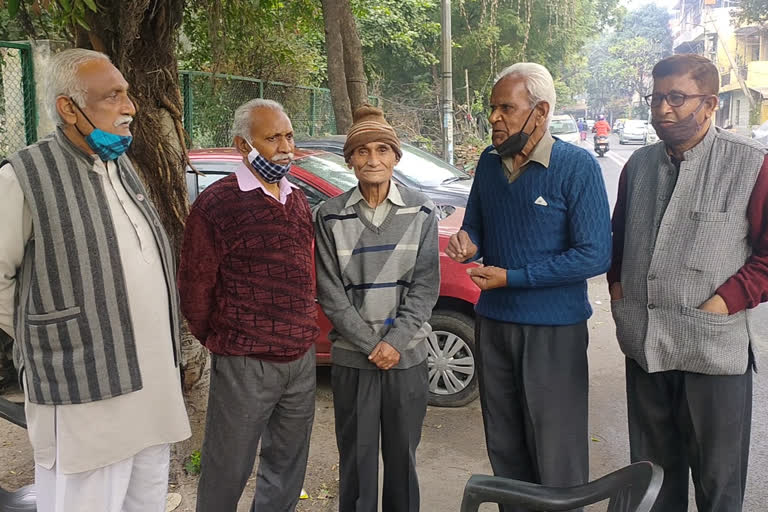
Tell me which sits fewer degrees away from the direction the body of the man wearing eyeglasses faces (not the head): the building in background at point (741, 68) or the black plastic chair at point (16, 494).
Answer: the black plastic chair

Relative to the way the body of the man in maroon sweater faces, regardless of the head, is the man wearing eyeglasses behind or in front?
in front

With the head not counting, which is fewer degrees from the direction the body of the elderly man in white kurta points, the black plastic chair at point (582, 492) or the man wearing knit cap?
the black plastic chair

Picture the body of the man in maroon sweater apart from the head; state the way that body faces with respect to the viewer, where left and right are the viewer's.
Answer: facing the viewer and to the right of the viewer

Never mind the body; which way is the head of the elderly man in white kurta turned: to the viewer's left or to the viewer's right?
to the viewer's right

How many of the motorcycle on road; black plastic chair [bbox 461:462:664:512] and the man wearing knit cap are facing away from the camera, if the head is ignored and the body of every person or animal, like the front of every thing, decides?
1
